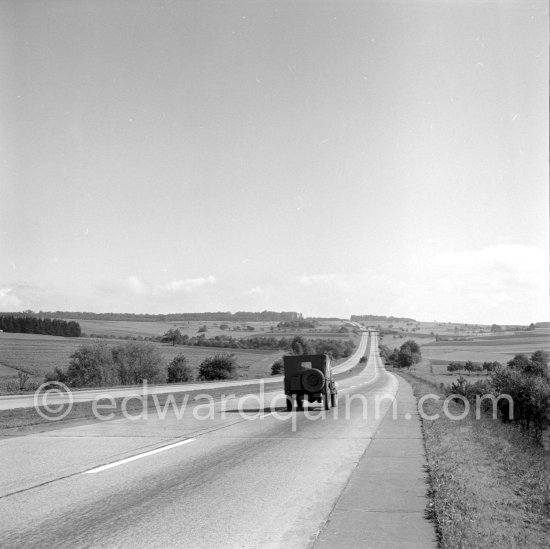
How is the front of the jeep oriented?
away from the camera
